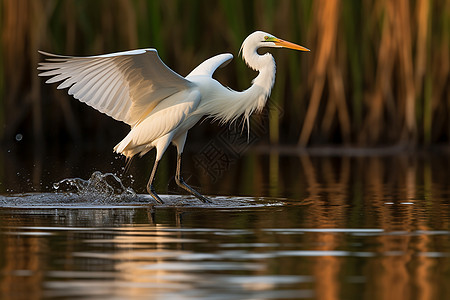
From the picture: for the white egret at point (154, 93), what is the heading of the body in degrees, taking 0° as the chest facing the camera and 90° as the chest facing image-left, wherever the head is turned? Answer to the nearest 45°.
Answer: approximately 270°
